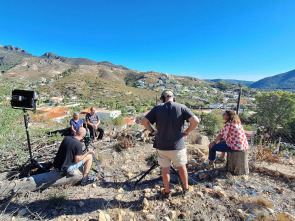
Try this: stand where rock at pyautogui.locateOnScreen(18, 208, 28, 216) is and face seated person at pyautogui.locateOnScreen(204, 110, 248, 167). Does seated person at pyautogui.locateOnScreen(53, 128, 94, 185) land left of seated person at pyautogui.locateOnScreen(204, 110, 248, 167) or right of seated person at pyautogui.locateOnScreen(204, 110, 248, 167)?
left

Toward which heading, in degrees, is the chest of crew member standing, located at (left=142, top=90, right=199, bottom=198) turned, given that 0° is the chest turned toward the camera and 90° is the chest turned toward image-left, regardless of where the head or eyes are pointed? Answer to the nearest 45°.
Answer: approximately 180°

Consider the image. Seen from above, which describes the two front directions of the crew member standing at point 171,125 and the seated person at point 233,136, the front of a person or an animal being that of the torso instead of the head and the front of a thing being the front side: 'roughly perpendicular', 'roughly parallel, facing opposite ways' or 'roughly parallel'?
roughly perpendicular

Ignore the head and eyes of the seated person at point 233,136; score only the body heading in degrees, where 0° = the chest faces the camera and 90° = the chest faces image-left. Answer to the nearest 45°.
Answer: approximately 90°

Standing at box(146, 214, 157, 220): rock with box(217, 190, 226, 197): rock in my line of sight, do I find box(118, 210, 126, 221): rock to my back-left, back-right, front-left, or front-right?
back-left

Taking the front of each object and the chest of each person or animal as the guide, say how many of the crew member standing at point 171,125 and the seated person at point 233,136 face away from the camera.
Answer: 1
